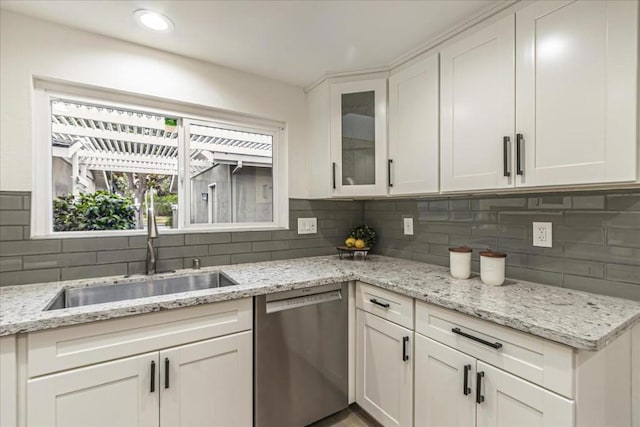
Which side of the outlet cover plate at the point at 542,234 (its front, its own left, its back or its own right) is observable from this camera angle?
front

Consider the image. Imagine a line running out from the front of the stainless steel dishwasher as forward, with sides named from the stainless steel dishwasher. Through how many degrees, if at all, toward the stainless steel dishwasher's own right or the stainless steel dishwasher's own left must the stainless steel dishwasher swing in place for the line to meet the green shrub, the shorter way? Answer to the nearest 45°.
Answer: approximately 135° to the stainless steel dishwasher's own right

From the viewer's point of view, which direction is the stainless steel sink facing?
toward the camera

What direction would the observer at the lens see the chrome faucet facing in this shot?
facing the viewer

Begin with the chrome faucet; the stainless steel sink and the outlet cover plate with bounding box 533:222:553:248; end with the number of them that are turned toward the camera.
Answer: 3

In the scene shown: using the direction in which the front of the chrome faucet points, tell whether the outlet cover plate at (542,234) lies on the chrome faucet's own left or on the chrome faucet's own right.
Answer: on the chrome faucet's own left
